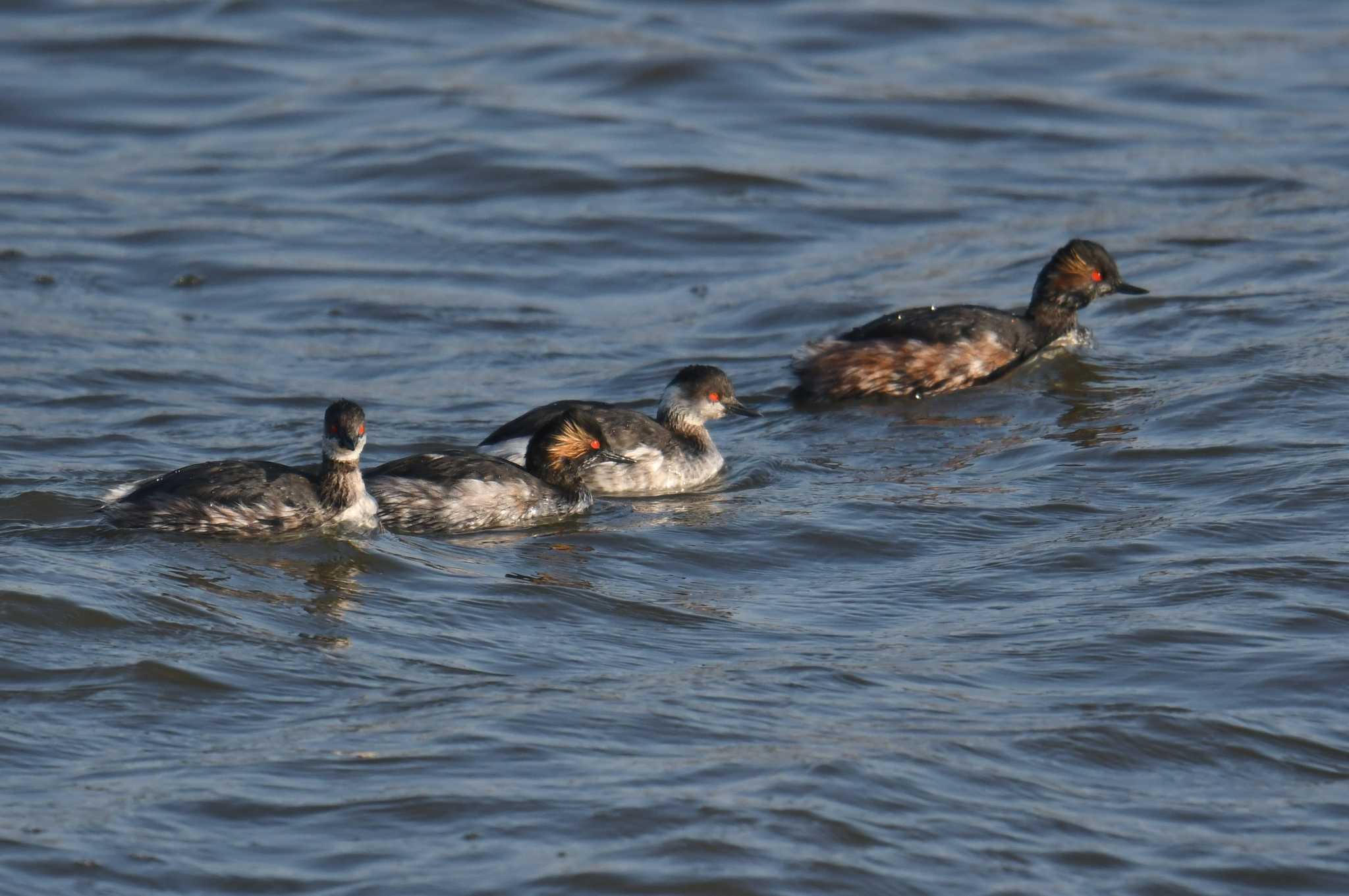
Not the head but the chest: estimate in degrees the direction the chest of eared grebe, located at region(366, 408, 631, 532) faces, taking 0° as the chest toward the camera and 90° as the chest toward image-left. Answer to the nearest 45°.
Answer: approximately 270°

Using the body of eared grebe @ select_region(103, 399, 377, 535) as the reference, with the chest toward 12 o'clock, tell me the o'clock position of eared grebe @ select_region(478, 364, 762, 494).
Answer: eared grebe @ select_region(478, 364, 762, 494) is roughly at 11 o'clock from eared grebe @ select_region(103, 399, 377, 535).

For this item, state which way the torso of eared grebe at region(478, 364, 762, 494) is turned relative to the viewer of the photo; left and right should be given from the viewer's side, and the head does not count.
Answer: facing to the right of the viewer

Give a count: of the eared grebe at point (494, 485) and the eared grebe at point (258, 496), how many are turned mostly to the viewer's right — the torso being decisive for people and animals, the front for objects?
2

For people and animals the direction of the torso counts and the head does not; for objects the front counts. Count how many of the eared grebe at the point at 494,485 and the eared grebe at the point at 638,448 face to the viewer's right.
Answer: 2

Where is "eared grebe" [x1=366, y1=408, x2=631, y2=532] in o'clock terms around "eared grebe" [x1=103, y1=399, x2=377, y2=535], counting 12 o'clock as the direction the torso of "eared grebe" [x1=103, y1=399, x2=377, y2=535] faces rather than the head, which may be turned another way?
"eared grebe" [x1=366, y1=408, x2=631, y2=532] is roughly at 11 o'clock from "eared grebe" [x1=103, y1=399, x2=377, y2=535].

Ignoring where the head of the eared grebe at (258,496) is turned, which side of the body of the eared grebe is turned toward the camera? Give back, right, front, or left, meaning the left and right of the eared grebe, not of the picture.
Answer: right

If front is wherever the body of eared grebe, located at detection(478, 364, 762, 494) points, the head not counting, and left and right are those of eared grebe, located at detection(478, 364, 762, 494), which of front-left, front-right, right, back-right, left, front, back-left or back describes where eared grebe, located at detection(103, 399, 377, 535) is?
back-right

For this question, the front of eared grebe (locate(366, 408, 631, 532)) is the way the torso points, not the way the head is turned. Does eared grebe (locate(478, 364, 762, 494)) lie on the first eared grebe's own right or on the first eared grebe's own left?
on the first eared grebe's own left

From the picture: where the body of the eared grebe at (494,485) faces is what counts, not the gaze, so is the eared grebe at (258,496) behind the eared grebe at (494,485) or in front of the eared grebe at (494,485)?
behind
